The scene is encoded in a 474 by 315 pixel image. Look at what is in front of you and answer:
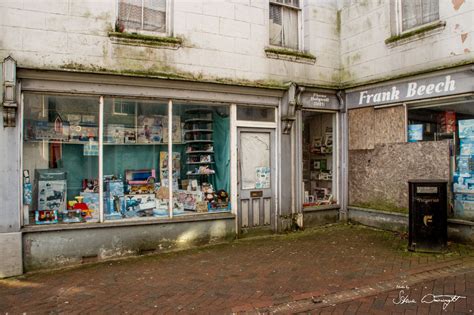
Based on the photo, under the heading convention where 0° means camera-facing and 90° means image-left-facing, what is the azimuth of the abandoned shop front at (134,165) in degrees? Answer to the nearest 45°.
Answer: approximately 315°

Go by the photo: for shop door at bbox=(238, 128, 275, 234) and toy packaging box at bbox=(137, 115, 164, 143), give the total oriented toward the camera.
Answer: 2

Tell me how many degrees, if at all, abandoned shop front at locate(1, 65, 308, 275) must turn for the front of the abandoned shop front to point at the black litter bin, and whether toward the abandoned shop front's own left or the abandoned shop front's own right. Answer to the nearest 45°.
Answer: approximately 45° to the abandoned shop front's own left

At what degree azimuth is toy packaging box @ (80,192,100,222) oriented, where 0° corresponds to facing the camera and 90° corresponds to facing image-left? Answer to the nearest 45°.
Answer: approximately 0°

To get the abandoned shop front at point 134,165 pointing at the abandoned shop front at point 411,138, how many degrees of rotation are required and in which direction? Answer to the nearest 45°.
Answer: approximately 45° to its left

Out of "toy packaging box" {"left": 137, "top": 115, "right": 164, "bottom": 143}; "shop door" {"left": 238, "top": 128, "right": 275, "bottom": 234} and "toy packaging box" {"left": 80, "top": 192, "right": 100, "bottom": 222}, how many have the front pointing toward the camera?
3

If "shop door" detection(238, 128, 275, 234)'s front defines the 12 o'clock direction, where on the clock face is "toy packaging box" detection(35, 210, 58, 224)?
The toy packaging box is roughly at 2 o'clock from the shop door.

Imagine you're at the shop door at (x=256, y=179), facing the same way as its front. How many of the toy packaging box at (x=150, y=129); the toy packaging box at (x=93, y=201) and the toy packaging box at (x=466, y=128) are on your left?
1

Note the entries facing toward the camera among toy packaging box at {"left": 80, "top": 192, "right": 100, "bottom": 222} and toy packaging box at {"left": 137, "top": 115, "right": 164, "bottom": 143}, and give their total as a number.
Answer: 2
